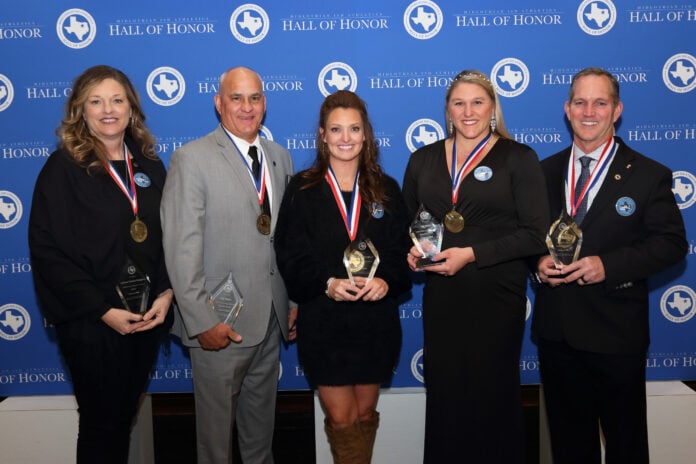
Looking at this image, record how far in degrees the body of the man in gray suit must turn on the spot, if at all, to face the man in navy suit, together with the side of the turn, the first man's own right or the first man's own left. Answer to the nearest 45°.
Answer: approximately 45° to the first man's own left

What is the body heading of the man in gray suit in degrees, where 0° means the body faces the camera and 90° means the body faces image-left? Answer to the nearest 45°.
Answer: approximately 315°

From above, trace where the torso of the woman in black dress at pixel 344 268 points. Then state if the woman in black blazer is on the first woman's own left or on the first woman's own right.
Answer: on the first woman's own right

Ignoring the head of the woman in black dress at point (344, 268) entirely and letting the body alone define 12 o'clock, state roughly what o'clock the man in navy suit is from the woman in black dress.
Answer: The man in navy suit is roughly at 9 o'clock from the woman in black dress.

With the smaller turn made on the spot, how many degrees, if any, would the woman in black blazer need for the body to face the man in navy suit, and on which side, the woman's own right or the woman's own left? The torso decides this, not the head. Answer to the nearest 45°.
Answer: approximately 45° to the woman's own left

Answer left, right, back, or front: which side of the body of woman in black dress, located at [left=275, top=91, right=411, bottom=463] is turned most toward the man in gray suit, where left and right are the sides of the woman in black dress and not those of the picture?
right

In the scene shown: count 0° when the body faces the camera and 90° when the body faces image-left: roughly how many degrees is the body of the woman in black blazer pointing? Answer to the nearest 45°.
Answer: approximately 315°

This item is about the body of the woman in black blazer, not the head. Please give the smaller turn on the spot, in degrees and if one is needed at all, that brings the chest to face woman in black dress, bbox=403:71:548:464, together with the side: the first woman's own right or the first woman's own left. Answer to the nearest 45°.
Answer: approximately 45° to the first woman's own left

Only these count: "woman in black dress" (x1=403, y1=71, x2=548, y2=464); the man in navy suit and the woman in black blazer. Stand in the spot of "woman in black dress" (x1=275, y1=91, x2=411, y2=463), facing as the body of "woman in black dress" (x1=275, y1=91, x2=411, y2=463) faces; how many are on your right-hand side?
1
